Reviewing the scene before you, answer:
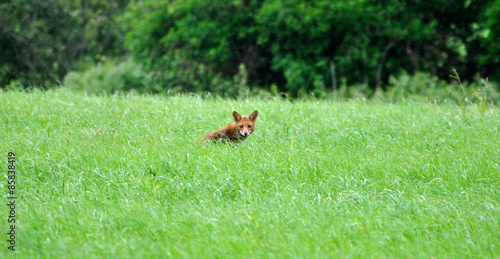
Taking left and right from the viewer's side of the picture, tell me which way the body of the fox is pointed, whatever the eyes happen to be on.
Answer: facing the viewer and to the right of the viewer
